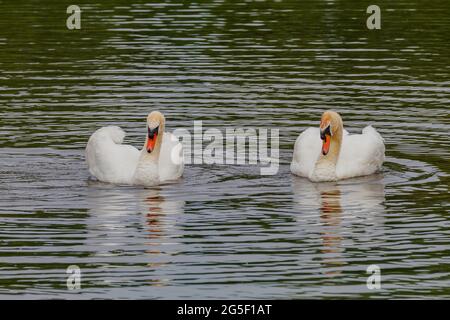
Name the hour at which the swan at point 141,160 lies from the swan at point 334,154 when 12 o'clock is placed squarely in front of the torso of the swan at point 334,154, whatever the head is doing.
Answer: the swan at point 141,160 is roughly at 1 o'clock from the swan at point 334,154.

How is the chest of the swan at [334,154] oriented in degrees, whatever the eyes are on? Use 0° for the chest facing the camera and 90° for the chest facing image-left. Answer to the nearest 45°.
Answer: approximately 45°

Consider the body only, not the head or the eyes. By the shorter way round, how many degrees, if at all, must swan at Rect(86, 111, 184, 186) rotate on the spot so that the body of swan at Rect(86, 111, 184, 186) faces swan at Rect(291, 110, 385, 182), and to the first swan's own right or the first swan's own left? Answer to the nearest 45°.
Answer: approximately 45° to the first swan's own left

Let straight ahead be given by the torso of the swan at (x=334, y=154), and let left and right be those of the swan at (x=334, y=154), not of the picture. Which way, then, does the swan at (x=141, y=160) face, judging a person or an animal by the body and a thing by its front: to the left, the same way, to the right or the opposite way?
to the left

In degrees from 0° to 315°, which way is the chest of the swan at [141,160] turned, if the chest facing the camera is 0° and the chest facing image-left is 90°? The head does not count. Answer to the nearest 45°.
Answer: approximately 315°
